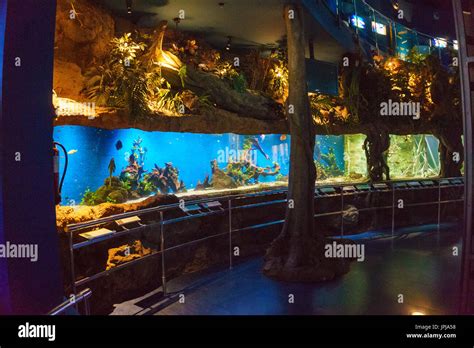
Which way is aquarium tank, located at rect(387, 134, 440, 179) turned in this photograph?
toward the camera

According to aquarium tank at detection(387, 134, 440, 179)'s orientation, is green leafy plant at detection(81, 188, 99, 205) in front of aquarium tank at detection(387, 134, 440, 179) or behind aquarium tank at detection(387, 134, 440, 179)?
in front

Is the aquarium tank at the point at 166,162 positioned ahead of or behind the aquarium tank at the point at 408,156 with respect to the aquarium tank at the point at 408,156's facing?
ahead

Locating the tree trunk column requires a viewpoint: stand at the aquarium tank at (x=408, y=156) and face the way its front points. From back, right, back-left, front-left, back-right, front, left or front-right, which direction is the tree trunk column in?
front

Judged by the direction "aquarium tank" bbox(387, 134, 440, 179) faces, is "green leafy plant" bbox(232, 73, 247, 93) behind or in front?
in front
